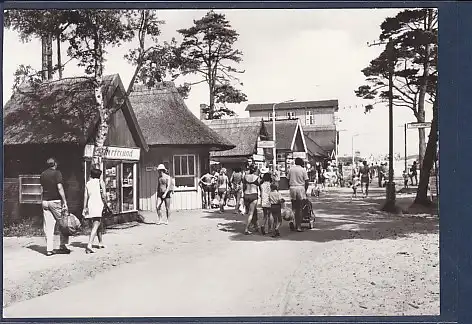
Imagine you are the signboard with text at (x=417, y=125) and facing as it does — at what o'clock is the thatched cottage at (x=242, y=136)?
The thatched cottage is roughly at 3 o'clock from the signboard with text.
